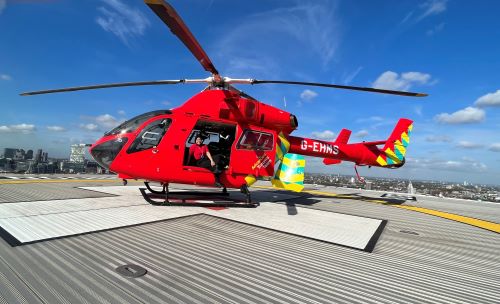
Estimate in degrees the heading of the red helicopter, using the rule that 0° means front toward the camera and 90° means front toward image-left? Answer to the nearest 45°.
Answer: approximately 90°

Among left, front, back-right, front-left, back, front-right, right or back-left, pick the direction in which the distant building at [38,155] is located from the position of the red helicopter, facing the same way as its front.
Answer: front-right
